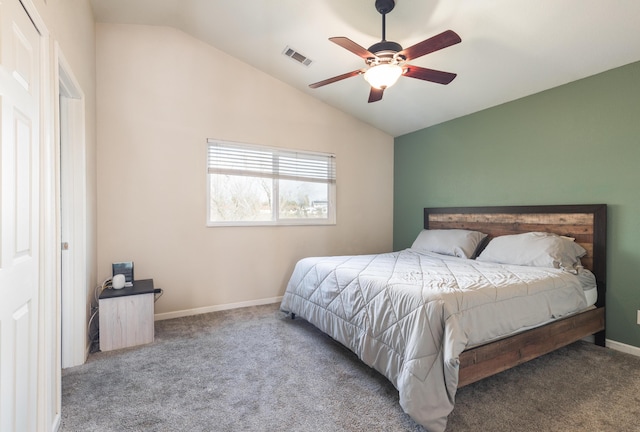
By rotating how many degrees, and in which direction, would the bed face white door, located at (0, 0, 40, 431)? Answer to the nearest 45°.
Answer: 0° — it already faces it

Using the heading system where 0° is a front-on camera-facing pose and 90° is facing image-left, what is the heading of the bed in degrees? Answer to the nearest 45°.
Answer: approximately 45°

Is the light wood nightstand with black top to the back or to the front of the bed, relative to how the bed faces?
to the front

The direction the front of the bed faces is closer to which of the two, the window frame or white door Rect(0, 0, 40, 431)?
the white door

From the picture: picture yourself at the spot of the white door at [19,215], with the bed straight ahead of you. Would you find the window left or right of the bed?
left

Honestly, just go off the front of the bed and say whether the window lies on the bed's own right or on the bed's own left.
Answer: on the bed's own right

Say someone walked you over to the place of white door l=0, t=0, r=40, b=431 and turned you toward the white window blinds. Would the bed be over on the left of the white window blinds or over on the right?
right

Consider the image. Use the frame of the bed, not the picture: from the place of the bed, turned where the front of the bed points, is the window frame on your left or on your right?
on your right
